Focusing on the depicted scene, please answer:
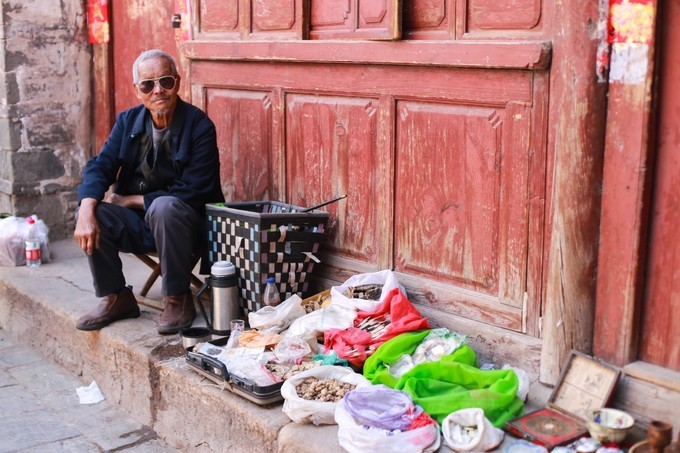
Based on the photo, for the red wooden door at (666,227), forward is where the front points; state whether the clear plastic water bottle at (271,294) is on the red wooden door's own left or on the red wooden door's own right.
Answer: on the red wooden door's own right

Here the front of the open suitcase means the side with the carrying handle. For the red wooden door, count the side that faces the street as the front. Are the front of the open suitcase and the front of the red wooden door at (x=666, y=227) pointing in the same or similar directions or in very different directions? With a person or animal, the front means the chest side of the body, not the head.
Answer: same or similar directions

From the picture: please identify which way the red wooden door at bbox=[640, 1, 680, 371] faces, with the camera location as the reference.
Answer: facing the viewer and to the left of the viewer

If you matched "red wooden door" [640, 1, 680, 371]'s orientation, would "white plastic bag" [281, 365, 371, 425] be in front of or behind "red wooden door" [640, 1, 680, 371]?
in front

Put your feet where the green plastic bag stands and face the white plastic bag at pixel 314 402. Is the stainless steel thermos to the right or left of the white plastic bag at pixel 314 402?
right

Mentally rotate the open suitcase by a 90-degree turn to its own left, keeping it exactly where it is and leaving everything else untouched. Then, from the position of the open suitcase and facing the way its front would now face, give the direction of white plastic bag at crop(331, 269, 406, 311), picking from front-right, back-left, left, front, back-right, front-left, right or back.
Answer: left

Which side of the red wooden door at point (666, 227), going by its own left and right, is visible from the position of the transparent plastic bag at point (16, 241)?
right

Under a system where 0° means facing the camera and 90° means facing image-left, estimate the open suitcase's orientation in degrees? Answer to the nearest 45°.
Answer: approximately 45°

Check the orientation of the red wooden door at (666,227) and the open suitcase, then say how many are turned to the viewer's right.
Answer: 0

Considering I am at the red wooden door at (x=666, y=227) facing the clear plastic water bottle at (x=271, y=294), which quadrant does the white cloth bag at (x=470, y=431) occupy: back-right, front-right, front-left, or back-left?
front-left

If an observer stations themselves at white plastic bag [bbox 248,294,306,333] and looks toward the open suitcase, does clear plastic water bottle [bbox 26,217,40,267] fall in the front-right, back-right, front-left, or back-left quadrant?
back-right
